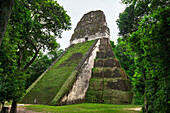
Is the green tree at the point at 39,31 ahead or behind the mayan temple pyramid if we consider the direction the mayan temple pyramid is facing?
ahead

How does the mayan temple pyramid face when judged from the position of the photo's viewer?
facing the viewer and to the left of the viewer
